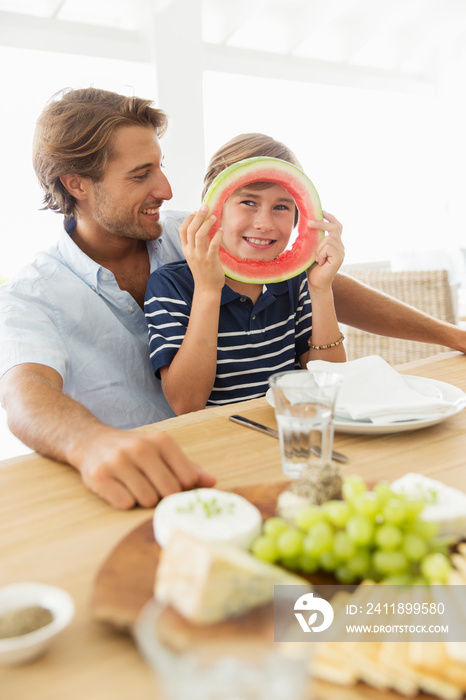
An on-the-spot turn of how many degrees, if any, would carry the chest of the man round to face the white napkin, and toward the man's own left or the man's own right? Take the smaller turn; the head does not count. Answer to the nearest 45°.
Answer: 0° — they already face it

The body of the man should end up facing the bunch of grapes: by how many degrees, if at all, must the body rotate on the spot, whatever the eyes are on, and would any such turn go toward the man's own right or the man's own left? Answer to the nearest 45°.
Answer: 0° — they already face it

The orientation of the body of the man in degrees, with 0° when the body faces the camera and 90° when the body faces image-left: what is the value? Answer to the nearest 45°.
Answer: approximately 315°

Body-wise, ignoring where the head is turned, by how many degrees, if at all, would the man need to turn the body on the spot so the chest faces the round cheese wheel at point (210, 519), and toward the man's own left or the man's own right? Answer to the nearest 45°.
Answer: approximately 45° to the man's own right

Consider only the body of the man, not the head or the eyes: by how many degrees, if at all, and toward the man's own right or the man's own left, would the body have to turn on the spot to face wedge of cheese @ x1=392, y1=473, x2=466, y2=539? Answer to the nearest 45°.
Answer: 0° — they already face it

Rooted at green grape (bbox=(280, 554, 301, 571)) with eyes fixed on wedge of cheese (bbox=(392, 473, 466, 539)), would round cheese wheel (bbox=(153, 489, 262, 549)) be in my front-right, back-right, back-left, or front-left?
back-left

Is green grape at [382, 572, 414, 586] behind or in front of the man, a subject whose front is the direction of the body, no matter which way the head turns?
in front

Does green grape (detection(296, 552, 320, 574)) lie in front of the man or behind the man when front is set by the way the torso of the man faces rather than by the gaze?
in front

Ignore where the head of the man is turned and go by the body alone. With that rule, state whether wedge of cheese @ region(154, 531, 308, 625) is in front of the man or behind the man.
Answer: in front
